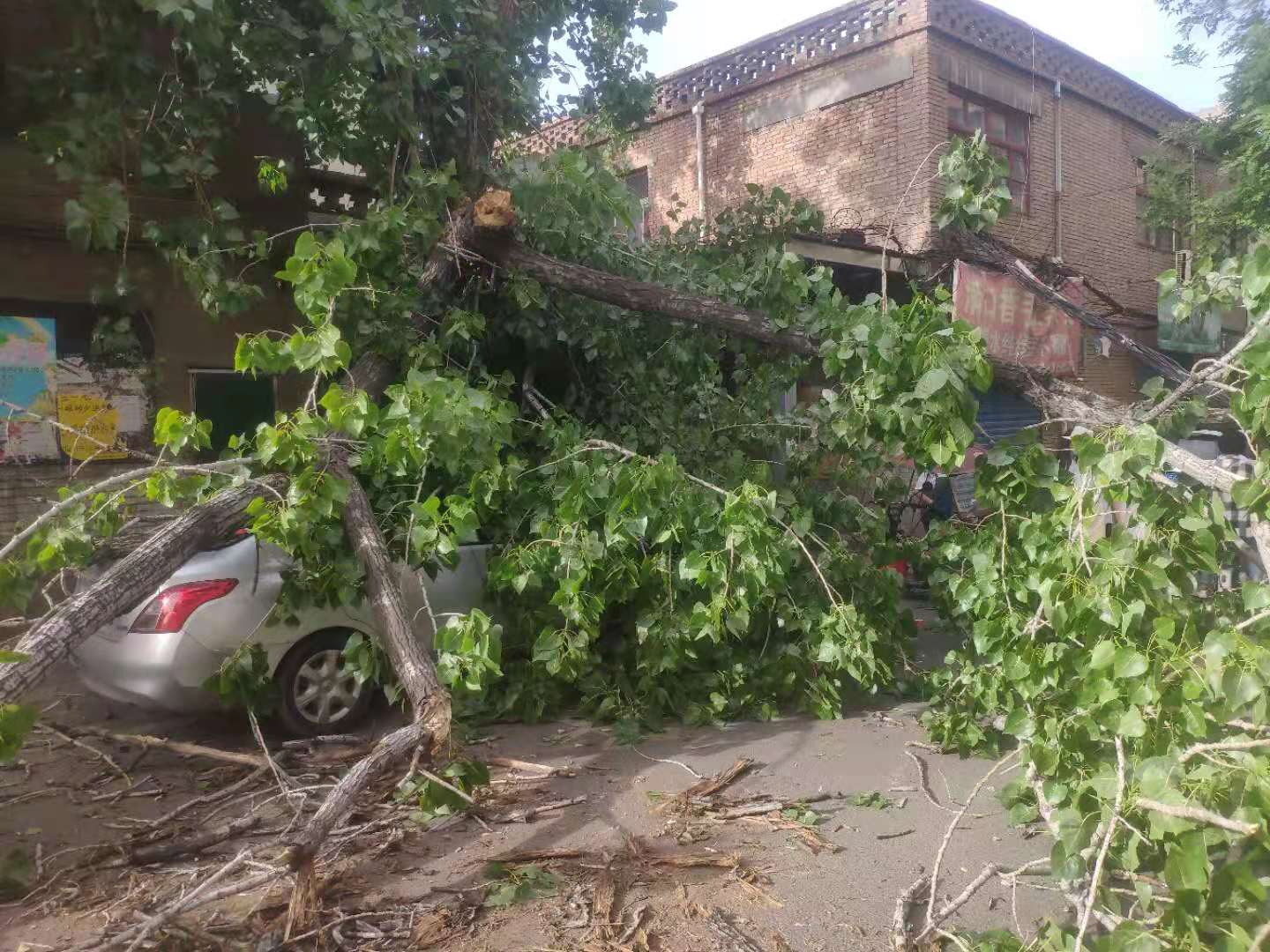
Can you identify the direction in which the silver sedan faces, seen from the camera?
facing away from the viewer and to the right of the viewer

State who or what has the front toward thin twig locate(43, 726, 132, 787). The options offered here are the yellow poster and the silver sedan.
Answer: the yellow poster

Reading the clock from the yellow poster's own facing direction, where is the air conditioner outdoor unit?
The air conditioner outdoor unit is roughly at 10 o'clock from the yellow poster.

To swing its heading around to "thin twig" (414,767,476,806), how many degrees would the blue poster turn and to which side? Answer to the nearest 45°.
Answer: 0° — it already faces it

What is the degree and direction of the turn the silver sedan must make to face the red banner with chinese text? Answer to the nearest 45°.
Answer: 0° — it already faces it

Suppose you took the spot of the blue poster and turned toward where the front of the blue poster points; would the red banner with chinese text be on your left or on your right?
on your left

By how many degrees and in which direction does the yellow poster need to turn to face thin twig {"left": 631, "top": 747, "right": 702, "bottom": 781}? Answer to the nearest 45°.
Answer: approximately 45° to its left

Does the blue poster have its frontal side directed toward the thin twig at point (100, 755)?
yes

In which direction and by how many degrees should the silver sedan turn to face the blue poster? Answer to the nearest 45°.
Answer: approximately 90° to its left

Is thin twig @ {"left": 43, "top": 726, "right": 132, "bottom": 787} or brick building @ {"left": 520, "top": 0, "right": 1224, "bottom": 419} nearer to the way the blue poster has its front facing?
the thin twig

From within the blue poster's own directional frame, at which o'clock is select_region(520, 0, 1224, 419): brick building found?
The brick building is roughly at 9 o'clock from the blue poster.
